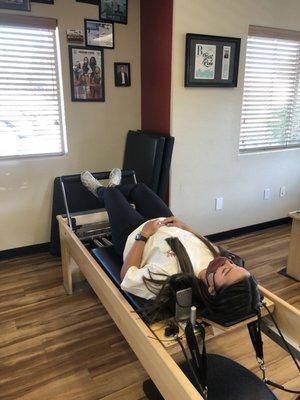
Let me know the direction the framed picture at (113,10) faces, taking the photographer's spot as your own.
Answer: facing the viewer and to the right of the viewer

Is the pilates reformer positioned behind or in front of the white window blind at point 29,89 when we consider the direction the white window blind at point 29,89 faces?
in front

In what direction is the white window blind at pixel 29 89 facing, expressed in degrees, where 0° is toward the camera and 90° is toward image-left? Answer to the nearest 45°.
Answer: approximately 315°

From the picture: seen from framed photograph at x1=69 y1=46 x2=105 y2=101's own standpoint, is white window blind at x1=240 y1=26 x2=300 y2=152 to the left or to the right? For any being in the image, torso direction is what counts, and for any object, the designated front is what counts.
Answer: on its left

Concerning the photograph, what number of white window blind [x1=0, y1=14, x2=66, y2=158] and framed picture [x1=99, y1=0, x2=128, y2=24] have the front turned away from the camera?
0

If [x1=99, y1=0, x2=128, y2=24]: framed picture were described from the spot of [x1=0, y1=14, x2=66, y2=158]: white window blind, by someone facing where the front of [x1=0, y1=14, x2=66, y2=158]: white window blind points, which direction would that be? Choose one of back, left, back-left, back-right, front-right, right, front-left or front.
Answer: front-left
